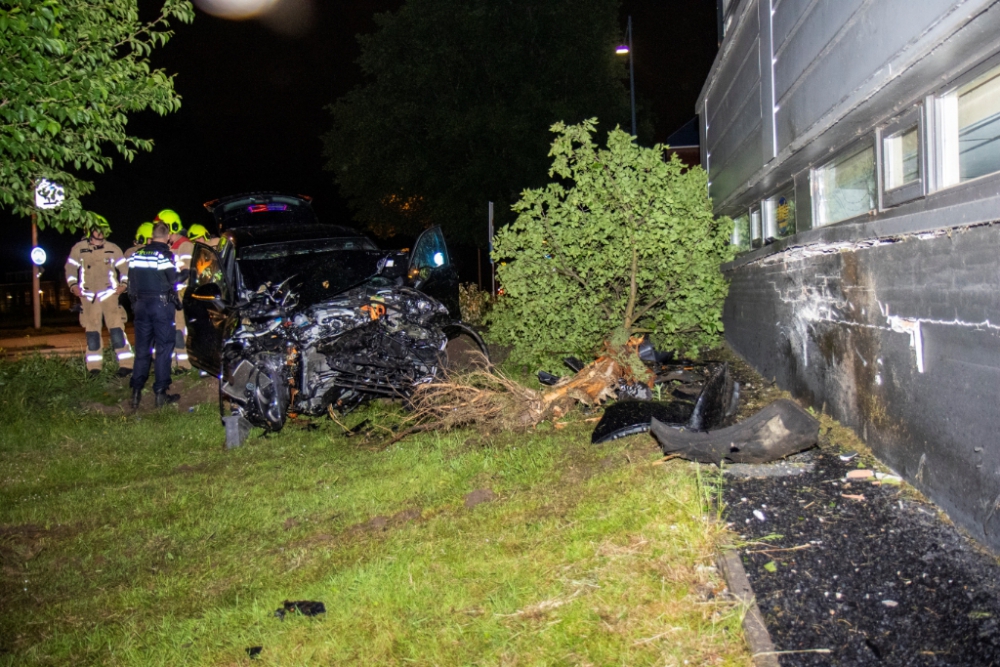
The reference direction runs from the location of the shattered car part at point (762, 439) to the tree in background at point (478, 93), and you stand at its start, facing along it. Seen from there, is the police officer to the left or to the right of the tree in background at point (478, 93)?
left

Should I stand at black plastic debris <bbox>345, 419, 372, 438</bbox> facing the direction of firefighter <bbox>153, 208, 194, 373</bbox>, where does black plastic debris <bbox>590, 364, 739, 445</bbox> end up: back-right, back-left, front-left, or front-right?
back-right

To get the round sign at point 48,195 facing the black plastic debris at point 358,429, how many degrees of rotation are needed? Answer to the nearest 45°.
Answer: approximately 45° to its left

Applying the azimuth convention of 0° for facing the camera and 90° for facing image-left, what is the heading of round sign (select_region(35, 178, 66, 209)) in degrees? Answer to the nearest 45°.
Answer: approximately 0°

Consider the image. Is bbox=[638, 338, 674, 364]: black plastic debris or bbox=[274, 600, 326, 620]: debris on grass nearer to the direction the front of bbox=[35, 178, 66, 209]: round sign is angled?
the debris on grass

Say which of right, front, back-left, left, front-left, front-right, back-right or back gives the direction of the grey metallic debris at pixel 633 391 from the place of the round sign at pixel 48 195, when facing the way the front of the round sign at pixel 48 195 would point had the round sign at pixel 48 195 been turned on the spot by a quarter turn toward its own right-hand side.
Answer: back-left
